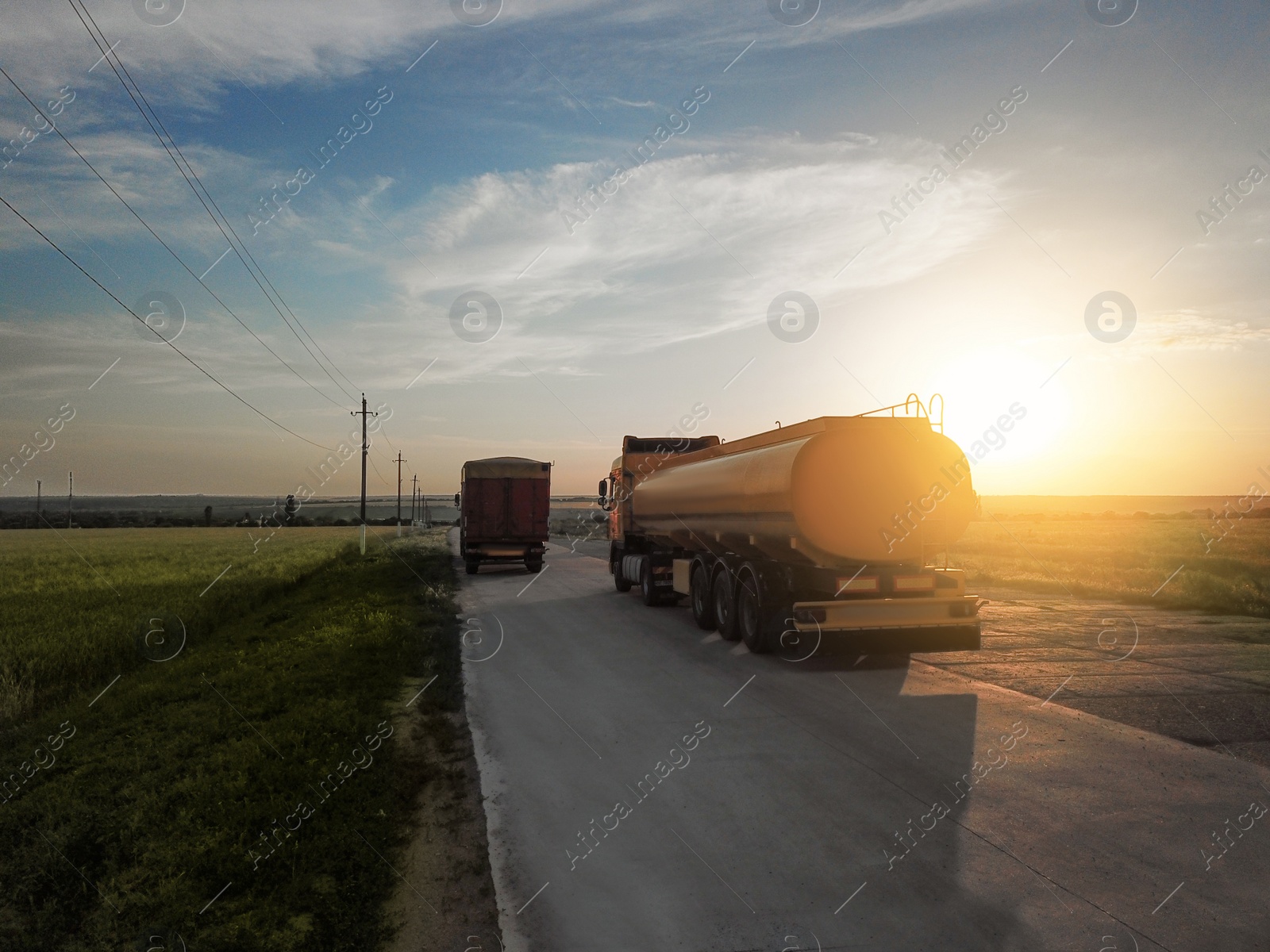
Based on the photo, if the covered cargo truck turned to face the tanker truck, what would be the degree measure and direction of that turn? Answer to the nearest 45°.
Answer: approximately 180°

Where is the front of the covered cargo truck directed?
away from the camera

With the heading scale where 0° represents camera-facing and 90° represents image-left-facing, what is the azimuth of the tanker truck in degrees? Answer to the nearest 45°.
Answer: approximately 135°

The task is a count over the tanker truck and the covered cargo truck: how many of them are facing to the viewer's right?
0

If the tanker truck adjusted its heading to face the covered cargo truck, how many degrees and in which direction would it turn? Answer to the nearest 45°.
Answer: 0° — it already faces it

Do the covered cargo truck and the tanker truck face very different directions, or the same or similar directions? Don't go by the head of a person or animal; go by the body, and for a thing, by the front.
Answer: same or similar directions
